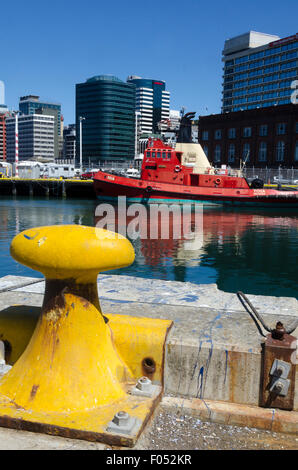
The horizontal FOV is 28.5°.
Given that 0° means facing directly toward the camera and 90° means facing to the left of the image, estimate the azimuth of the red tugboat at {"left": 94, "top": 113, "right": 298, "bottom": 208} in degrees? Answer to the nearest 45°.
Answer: approximately 90°
